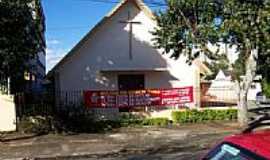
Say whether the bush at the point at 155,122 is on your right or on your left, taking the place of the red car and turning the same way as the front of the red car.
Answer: on your right

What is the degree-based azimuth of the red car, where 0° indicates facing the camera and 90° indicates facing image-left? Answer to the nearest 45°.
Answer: approximately 45°

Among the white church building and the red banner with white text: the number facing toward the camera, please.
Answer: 2

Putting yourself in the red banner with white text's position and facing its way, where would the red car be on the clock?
The red car is roughly at 12 o'clock from the red banner with white text.

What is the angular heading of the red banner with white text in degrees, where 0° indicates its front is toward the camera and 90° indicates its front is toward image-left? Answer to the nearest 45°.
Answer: approximately 0°
